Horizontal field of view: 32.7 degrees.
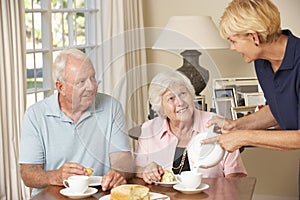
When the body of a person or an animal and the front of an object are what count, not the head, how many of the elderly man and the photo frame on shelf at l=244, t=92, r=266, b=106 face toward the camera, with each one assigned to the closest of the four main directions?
2

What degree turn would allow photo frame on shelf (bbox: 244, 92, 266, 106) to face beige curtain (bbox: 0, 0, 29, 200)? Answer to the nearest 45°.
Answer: approximately 45° to its right

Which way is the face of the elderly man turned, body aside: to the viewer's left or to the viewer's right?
to the viewer's right

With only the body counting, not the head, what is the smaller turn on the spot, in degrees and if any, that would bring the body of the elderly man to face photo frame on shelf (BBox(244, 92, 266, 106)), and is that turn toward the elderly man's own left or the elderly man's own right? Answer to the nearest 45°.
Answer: approximately 135° to the elderly man's own left

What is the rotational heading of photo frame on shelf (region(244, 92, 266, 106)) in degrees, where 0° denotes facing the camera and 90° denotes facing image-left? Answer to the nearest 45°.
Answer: approximately 0°

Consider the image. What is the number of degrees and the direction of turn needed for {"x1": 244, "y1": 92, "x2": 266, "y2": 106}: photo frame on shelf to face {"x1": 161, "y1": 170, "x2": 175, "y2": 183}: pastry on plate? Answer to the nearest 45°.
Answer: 0° — it already faces it

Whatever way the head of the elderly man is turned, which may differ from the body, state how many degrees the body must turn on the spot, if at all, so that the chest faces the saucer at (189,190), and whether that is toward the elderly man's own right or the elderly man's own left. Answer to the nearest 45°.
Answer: approximately 45° to the elderly man's own left
